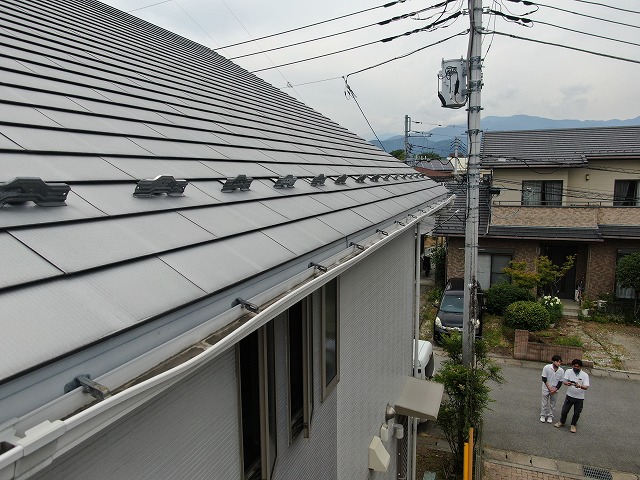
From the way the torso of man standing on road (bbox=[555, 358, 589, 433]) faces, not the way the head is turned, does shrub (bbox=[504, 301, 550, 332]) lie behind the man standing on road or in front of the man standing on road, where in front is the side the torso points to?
behind

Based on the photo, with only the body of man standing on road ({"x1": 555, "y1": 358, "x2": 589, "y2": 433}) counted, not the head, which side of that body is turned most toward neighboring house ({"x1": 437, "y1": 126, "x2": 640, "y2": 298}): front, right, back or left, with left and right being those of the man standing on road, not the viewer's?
back

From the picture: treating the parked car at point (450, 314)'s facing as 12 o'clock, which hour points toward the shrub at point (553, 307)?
The shrub is roughly at 8 o'clock from the parked car.

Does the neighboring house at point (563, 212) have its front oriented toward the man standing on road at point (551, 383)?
yes

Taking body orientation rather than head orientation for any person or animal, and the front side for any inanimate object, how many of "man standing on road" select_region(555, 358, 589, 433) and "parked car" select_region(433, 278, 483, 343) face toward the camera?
2

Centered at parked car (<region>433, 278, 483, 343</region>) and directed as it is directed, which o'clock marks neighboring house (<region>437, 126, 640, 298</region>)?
The neighboring house is roughly at 7 o'clock from the parked car.

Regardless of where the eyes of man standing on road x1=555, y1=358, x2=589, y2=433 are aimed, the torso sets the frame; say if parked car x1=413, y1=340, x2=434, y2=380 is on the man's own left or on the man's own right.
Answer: on the man's own right

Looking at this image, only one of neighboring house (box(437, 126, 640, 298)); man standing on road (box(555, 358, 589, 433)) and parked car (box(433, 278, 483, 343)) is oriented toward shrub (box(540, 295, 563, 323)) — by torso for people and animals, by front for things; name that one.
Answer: the neighboring house

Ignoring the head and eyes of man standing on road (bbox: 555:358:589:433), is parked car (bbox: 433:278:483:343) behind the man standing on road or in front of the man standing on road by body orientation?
behind

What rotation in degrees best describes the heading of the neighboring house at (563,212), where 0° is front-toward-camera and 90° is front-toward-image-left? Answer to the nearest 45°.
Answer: approximately 0°
